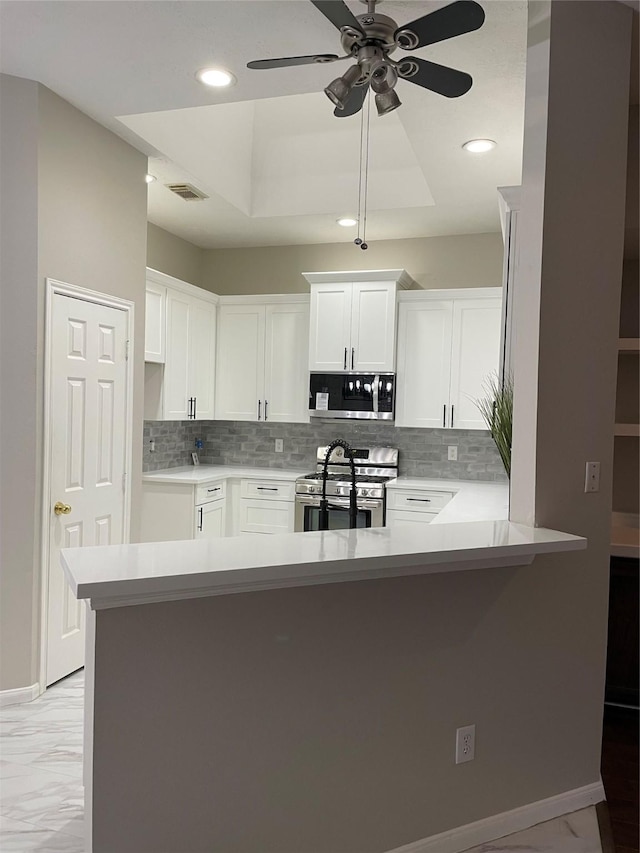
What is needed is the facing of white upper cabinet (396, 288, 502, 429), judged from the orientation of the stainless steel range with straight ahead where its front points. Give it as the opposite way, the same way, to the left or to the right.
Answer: the same way

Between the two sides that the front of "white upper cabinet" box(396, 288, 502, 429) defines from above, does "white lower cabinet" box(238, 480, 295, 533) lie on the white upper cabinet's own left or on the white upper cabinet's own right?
on the white upper cabinet's own right

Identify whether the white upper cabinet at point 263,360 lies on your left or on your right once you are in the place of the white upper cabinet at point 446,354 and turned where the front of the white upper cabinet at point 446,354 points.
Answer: on your right

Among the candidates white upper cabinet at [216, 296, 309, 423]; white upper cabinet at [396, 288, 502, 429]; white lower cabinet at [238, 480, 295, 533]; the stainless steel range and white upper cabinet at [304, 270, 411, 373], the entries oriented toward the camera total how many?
5

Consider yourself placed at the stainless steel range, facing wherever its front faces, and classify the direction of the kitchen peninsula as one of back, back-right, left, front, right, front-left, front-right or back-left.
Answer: front

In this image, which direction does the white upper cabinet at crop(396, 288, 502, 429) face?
toward the camera

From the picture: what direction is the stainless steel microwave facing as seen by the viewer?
toward the camera

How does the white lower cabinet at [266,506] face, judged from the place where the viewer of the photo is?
facing the viewer

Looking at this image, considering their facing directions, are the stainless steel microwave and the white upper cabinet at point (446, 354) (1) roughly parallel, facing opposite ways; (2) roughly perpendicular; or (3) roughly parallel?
roughly parallel

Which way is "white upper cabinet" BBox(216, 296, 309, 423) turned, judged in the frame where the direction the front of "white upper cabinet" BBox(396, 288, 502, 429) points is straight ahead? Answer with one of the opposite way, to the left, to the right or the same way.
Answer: the same way

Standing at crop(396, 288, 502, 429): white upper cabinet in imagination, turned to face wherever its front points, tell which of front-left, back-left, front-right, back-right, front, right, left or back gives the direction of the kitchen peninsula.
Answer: front

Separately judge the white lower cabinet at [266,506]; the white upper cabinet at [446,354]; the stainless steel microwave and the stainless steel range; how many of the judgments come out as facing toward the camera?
4
